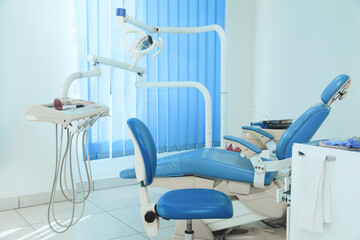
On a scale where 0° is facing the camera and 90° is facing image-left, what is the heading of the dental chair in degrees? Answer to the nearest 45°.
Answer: approximately 90°

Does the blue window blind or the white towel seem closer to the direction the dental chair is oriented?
the blue window blind

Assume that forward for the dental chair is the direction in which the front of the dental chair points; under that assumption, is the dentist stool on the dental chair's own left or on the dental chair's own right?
on the dental chair's own left

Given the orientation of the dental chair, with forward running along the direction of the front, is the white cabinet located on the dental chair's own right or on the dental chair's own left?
on the dental chair's own left
